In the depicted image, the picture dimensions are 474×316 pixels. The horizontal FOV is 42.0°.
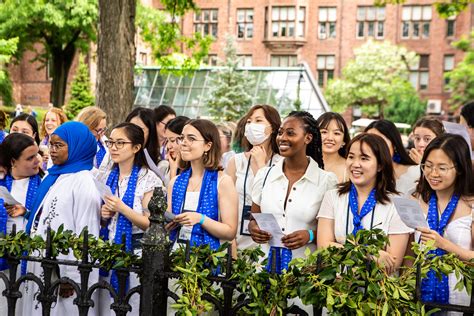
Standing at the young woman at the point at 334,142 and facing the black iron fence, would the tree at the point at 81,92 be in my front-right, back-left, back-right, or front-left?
back-right

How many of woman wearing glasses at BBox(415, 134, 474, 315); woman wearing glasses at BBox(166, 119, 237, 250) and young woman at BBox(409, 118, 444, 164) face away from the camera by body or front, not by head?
0

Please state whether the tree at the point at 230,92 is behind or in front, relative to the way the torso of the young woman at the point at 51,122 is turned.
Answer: behind

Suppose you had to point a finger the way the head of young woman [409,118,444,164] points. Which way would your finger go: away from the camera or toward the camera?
toward the camera

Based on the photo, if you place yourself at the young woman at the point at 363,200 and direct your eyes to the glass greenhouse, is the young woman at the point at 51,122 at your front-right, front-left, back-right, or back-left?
front-left

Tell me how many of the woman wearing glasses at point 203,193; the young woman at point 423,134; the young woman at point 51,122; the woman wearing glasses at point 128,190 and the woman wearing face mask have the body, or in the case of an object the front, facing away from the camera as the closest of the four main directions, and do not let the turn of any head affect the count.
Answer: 0

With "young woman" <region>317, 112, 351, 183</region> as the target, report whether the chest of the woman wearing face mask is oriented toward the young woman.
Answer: no

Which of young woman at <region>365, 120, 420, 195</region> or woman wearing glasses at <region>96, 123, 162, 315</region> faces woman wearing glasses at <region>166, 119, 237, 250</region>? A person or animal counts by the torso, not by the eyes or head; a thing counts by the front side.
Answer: the young woman

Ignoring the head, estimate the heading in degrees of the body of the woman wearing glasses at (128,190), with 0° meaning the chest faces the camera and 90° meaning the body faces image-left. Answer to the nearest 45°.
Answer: approximately 45°

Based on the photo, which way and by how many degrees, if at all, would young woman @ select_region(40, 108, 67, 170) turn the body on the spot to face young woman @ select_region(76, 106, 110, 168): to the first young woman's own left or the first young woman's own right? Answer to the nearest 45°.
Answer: approximately 45° to the first young woman's own left

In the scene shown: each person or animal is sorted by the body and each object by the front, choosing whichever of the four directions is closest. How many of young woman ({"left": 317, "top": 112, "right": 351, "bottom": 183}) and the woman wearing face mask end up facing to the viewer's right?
0

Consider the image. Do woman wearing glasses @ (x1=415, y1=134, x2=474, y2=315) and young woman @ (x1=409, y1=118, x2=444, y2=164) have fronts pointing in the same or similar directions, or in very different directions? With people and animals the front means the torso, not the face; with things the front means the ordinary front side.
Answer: same or similar directions

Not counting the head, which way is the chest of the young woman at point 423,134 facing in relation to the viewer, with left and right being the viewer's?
facing the viewer and to the left of the viewer

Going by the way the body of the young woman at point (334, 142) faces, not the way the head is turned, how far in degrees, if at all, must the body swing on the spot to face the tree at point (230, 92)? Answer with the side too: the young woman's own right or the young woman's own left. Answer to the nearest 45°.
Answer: approximately 135° to the young woman's own right

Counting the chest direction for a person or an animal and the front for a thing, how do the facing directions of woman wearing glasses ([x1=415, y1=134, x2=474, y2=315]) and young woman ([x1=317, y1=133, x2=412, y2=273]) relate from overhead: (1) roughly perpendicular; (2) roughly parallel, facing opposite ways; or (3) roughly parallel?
roughly parallel
